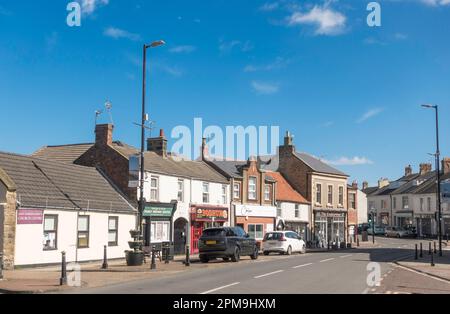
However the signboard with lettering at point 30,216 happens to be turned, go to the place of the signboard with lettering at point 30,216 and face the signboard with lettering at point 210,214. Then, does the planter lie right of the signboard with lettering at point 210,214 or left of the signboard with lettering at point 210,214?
right

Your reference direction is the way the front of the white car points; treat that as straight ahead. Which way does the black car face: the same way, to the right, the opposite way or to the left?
the same way

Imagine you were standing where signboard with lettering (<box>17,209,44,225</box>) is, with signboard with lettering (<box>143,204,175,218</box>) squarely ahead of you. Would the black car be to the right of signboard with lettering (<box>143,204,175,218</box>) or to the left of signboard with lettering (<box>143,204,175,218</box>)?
right
